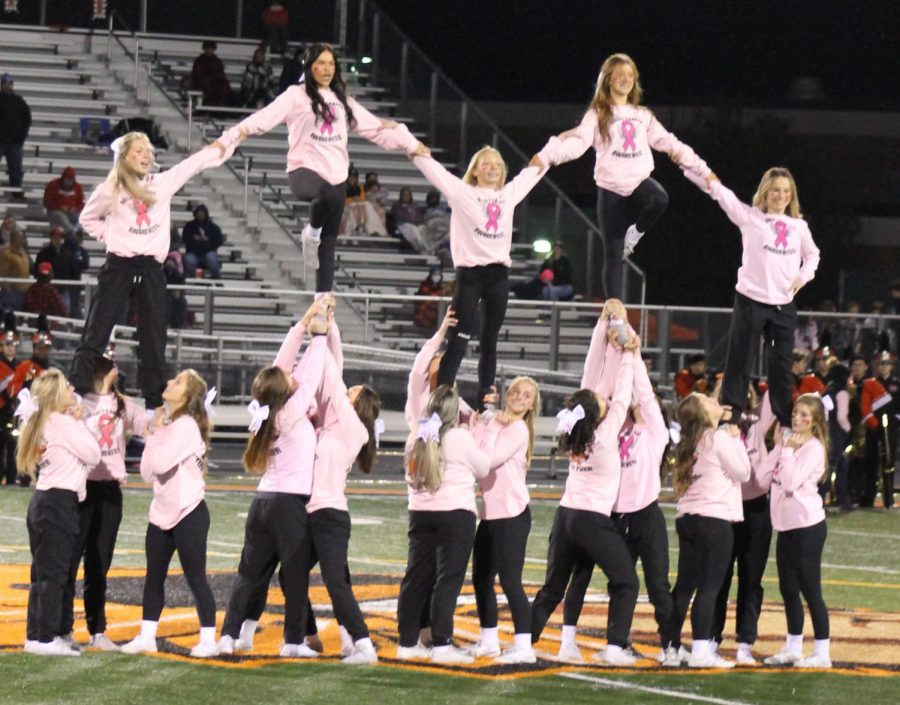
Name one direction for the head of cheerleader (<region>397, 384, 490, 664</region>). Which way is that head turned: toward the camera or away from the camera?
away from the camera

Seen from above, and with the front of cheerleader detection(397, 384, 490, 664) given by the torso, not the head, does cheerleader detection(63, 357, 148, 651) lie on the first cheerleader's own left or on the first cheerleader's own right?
on the first cheerleader's own left

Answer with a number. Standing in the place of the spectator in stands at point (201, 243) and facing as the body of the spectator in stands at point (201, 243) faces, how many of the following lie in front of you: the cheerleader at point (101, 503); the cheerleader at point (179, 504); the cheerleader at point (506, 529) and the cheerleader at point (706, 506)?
4

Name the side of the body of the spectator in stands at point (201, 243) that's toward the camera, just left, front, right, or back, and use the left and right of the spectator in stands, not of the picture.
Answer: front

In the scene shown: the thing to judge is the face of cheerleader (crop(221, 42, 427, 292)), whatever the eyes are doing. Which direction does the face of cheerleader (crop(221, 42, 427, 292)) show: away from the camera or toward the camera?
toward the camera

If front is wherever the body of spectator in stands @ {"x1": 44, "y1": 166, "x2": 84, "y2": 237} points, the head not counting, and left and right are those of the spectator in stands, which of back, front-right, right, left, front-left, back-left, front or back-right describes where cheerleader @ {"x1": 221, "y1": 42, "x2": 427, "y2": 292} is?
front

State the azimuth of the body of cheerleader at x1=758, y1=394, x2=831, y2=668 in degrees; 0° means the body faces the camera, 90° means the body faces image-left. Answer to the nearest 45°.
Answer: approximately 45°

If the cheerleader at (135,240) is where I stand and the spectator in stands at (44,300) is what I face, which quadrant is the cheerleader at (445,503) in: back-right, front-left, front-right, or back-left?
back-right

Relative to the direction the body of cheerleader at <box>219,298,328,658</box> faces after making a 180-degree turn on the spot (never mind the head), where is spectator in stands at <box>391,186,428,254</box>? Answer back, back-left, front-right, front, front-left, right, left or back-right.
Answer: back-right

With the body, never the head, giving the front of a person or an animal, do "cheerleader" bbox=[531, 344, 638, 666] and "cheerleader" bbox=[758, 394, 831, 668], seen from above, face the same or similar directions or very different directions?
very different directions

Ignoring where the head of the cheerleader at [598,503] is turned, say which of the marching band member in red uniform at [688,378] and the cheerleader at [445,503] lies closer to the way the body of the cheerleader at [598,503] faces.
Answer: the marching band member in red uniform

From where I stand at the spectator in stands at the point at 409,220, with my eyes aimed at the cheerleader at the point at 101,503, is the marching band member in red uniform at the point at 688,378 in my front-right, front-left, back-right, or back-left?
front-left

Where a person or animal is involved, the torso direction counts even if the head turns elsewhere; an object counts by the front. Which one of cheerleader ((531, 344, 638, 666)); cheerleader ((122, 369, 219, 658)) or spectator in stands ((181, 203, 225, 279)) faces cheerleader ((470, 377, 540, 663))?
the spectator in stands

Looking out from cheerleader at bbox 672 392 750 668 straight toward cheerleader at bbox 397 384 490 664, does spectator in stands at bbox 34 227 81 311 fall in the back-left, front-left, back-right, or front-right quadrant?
front-right
